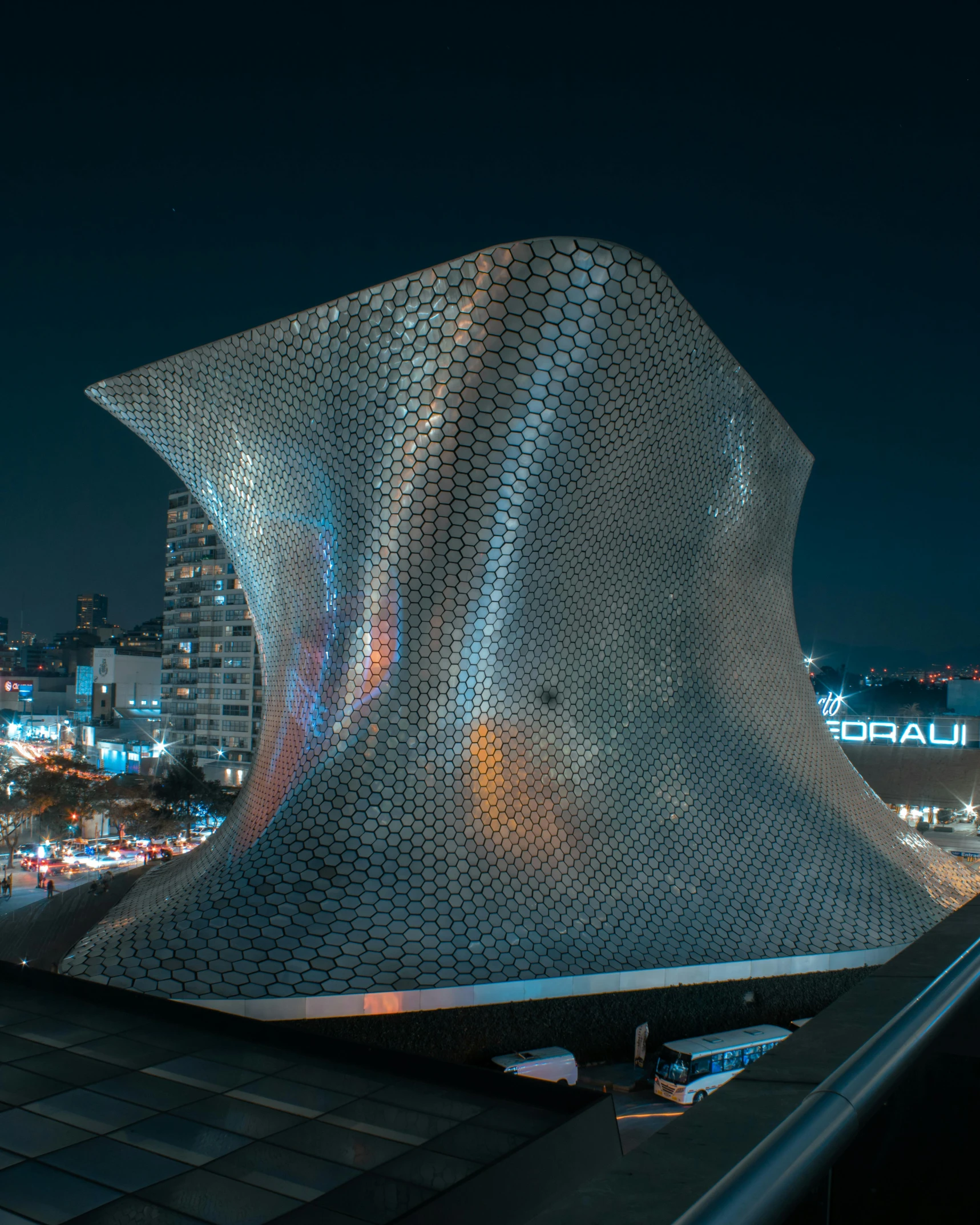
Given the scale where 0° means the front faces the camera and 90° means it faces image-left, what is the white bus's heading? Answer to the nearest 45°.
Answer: approximately 45°

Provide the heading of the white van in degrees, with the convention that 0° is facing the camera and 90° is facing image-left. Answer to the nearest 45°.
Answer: approximately 90°

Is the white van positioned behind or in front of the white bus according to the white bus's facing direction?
in front

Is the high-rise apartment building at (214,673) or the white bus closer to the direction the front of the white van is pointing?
the high-rise apartment building

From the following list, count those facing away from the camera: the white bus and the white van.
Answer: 0

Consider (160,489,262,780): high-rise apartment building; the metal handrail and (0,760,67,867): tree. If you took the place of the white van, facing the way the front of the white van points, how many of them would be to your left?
1

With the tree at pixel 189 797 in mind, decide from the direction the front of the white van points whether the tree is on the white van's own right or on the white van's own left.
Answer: on the white van's own right

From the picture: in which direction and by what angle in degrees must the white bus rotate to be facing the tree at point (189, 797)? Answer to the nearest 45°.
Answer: approximately 90° to its right

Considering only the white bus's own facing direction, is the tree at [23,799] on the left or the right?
on its right

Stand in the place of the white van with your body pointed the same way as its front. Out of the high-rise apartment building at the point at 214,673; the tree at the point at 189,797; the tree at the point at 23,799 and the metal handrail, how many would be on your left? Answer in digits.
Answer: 1

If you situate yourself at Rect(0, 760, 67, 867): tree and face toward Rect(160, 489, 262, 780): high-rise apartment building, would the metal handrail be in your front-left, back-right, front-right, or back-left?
back-right
